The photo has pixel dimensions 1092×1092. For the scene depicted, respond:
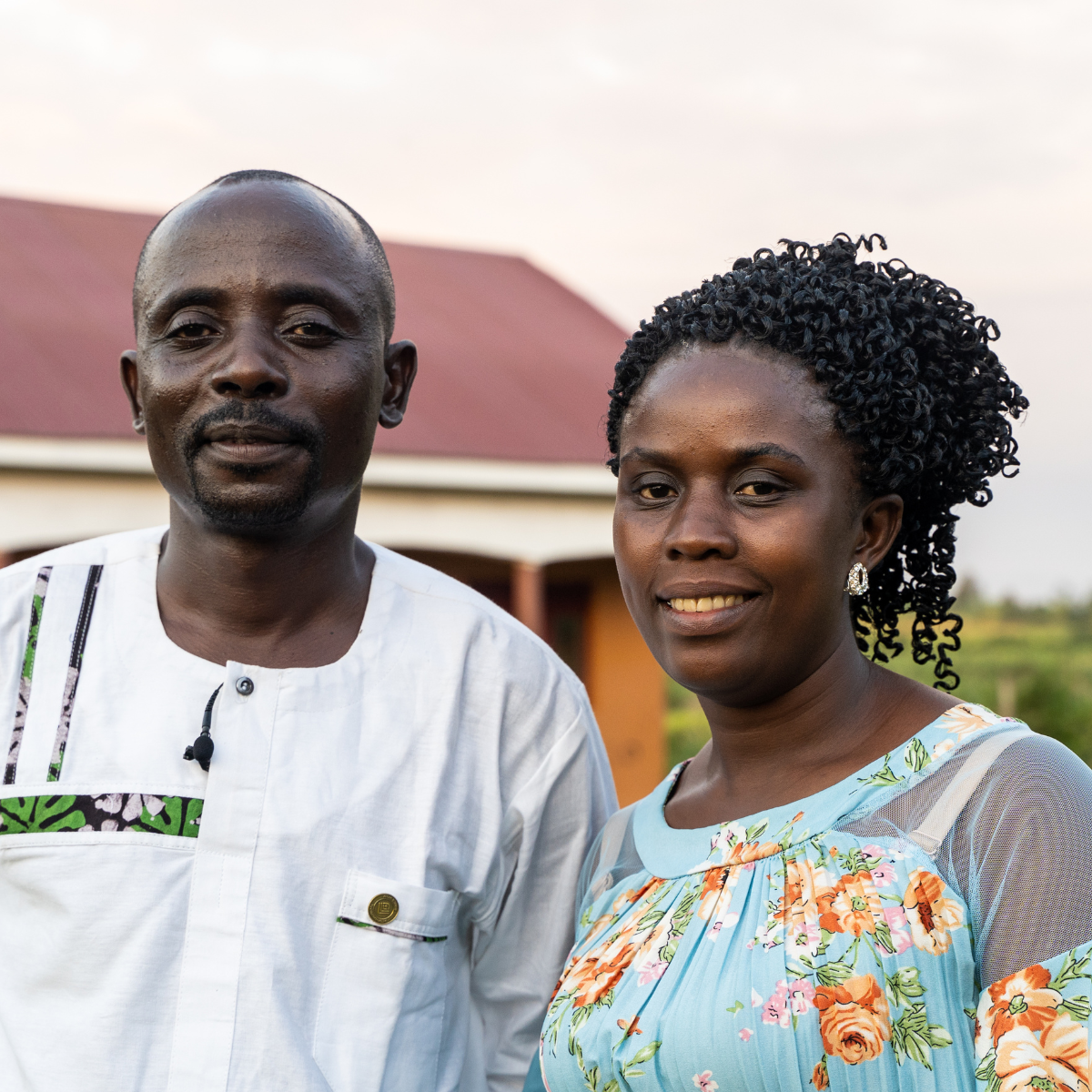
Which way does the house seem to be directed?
toward the camera

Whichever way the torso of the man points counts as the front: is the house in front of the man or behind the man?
behind

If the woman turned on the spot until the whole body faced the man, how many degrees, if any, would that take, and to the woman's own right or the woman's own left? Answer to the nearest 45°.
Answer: approximately 45° to the woman's own right

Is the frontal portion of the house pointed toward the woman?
yes

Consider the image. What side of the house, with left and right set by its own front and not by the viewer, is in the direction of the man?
front

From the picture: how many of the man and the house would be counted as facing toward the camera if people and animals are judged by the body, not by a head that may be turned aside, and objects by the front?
2

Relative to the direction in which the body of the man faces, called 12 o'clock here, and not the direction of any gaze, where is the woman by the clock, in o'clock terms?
The woman is roughly at 10 o'clock from the man.

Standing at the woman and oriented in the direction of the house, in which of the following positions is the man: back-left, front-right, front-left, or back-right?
front-left

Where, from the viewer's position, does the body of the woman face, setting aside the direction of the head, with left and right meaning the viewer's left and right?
facing the viewer and to the left of the viewer

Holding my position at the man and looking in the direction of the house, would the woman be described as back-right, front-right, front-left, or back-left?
back-right

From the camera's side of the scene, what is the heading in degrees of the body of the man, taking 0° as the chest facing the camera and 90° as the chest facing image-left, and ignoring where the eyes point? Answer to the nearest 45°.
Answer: approximately 0°

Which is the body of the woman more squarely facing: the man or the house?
the man
